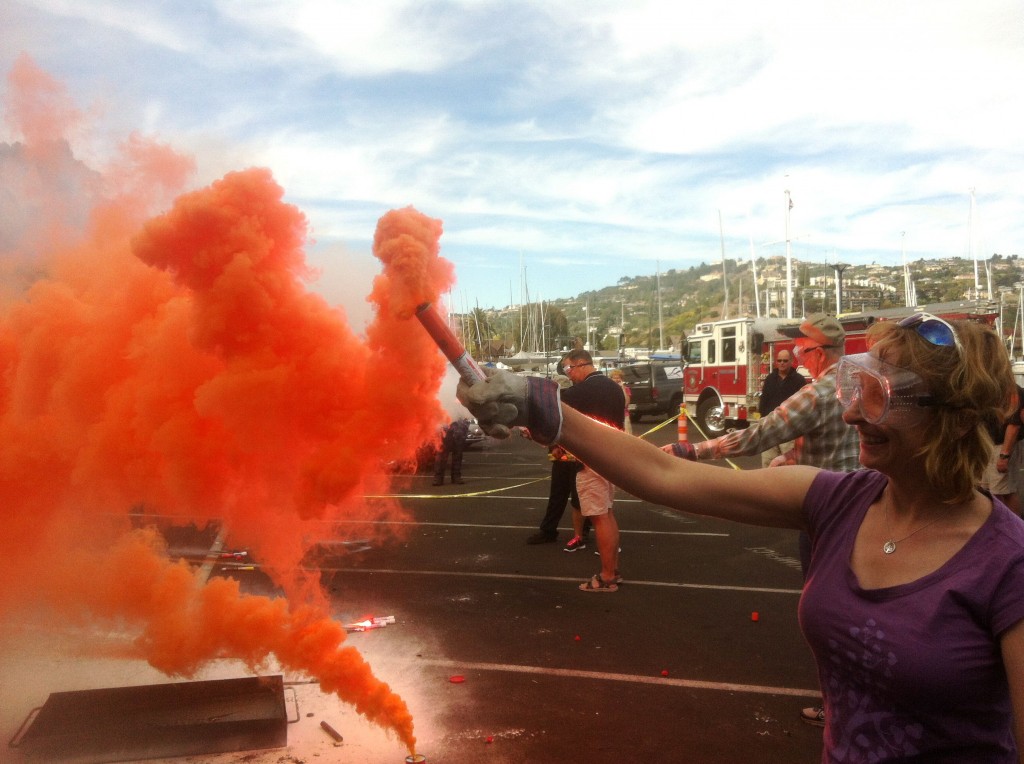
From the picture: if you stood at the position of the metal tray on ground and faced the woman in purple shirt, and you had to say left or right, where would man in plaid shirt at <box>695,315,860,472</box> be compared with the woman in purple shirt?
left

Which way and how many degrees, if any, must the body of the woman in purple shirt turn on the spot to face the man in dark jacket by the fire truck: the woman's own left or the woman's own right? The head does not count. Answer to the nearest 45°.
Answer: approximately 135° to the woman's own right

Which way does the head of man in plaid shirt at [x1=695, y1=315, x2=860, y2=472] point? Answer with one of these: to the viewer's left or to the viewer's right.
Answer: to the viewer's left

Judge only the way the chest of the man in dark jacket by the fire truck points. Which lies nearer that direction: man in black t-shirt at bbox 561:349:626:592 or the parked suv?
the man in black t-shirt

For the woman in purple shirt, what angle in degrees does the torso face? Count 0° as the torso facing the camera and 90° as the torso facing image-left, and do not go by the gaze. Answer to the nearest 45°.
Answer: approximately 45°

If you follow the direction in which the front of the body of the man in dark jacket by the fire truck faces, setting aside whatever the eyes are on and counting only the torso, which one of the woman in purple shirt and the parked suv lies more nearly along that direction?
the woman in purple shirt

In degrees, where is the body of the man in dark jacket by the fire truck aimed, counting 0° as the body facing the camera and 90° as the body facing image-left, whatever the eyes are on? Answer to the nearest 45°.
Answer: approximately 0°
